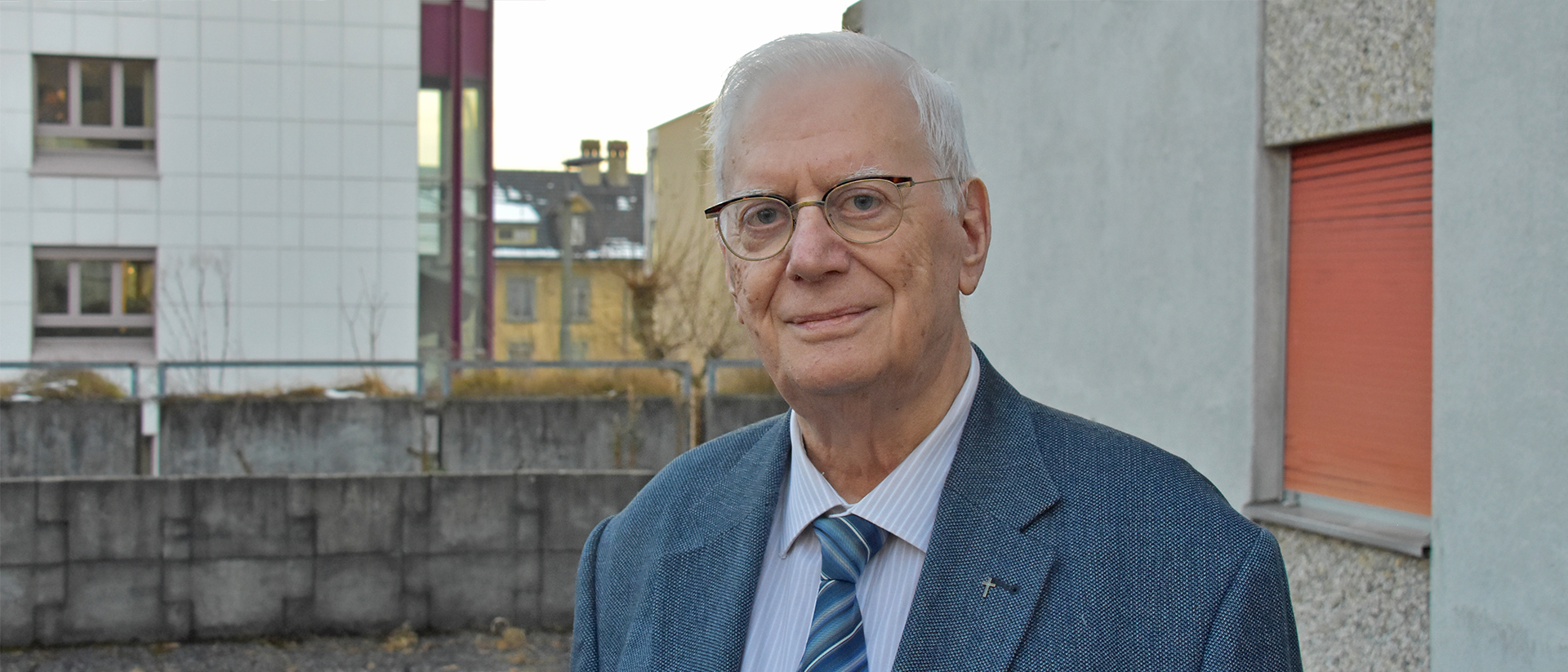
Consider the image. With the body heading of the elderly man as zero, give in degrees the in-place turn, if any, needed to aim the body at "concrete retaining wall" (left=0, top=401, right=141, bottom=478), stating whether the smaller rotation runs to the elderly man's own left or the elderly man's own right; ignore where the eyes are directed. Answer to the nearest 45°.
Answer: approximately 90° to the elderly man's own right

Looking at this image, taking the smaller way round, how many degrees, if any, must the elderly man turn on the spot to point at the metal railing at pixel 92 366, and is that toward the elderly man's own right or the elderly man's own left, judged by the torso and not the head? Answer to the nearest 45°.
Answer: approximately 90° to the elderly man's own right

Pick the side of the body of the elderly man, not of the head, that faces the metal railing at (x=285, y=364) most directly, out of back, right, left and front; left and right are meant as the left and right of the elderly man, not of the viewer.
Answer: right

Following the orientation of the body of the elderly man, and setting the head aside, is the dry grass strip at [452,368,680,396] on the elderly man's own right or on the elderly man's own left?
on the elderly man's own right

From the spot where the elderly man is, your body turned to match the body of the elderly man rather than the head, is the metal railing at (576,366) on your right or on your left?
on your right

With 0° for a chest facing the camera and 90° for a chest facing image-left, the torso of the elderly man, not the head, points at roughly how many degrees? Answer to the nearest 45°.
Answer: approximately 45°

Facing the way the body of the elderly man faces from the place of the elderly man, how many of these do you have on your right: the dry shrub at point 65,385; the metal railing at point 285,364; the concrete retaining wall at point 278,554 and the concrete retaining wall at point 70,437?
4

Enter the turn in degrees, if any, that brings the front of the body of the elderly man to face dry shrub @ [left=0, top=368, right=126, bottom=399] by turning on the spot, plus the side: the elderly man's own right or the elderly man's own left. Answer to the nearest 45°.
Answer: approximately 90° to the elderly man's own right

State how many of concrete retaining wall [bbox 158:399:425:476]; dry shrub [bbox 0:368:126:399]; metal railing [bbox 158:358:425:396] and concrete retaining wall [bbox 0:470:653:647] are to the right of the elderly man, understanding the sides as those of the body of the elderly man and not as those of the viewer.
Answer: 4
